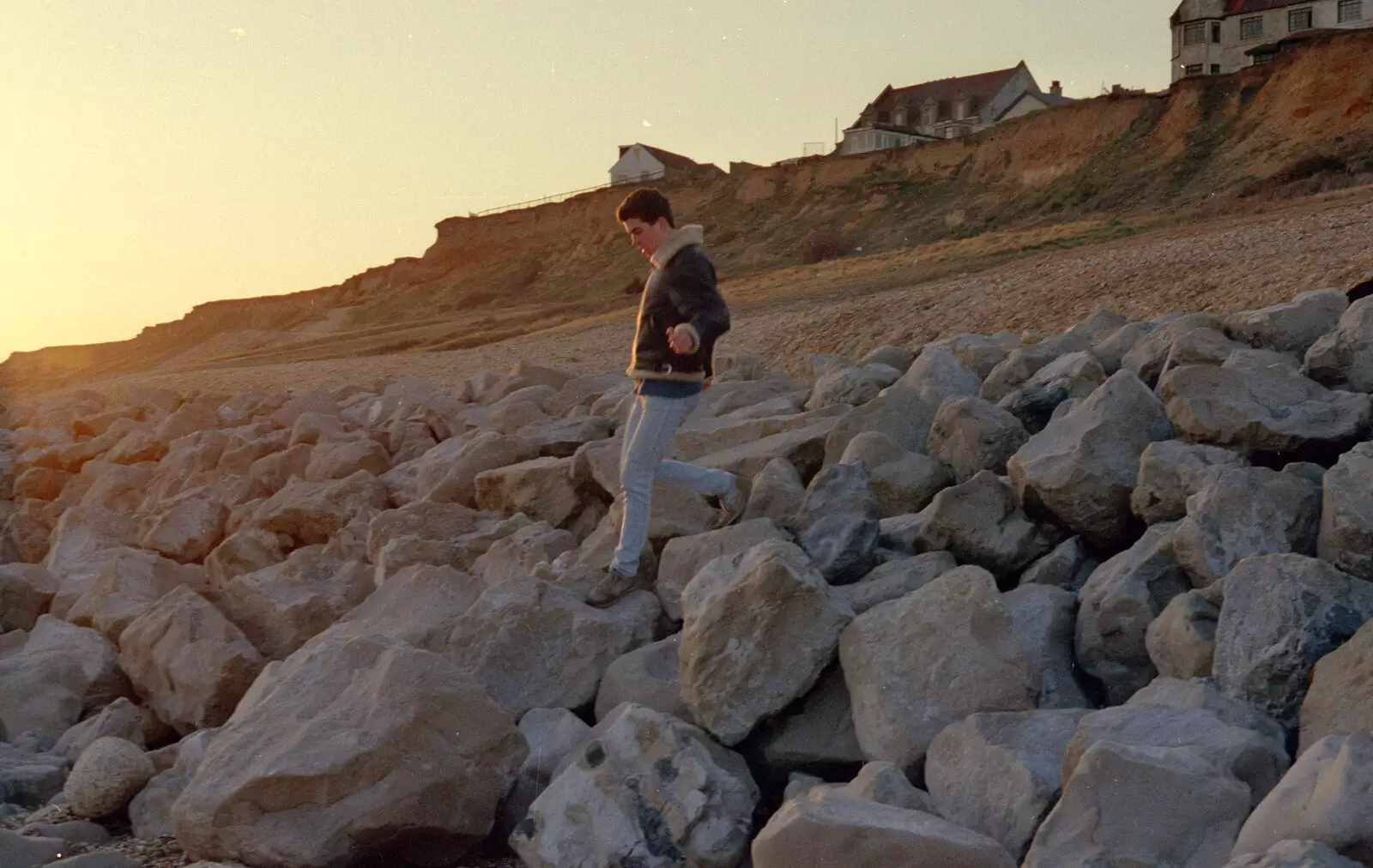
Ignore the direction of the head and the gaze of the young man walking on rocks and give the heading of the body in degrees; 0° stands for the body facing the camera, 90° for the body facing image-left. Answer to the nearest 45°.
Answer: approximately 90°

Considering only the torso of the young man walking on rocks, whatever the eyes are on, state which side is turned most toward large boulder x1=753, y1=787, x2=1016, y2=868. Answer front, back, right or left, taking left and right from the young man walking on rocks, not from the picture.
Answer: left

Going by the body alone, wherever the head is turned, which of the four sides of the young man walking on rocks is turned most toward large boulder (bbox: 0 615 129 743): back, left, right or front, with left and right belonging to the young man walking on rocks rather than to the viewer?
front

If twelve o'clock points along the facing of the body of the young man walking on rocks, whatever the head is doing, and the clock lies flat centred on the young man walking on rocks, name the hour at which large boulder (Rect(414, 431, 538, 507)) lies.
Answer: The large boulder is roughly at 2 o'clock from the young man walking on rocks.

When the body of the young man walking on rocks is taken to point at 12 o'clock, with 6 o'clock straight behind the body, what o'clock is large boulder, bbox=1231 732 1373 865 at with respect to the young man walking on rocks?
The large boulder is roughly at 8 o'clock from the young man walking on rocks.

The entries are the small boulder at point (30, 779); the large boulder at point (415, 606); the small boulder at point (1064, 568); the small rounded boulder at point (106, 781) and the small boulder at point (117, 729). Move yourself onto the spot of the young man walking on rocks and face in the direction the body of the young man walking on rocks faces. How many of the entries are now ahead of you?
4

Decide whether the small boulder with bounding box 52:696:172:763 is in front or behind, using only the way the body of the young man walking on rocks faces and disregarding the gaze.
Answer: in front

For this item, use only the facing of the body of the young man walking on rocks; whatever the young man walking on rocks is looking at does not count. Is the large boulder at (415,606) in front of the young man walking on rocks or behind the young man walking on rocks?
in front

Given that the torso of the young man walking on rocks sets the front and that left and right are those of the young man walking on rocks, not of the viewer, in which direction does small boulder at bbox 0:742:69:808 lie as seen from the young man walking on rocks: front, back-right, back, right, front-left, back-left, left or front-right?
front

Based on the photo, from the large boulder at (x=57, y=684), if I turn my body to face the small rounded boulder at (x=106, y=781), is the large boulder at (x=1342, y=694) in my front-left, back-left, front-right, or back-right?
front-left
